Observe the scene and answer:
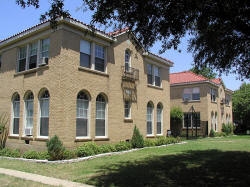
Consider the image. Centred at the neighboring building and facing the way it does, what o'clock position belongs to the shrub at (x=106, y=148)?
The shrub is roughly at 2 o'clock from the neighboring building.

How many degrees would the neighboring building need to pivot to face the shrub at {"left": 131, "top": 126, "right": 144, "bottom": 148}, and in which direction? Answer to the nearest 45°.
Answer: approximately 45° to its right

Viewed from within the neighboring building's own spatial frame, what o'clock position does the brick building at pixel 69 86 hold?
The brick building is roughly at 2 o'clock from the neighboring building.

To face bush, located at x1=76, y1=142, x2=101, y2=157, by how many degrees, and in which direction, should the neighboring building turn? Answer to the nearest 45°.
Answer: approximately 45° to its right

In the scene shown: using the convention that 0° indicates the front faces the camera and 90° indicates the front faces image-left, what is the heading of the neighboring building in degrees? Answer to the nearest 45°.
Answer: approximately 315°

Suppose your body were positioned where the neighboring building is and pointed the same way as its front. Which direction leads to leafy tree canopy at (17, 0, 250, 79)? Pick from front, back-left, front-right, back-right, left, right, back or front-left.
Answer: front-right
